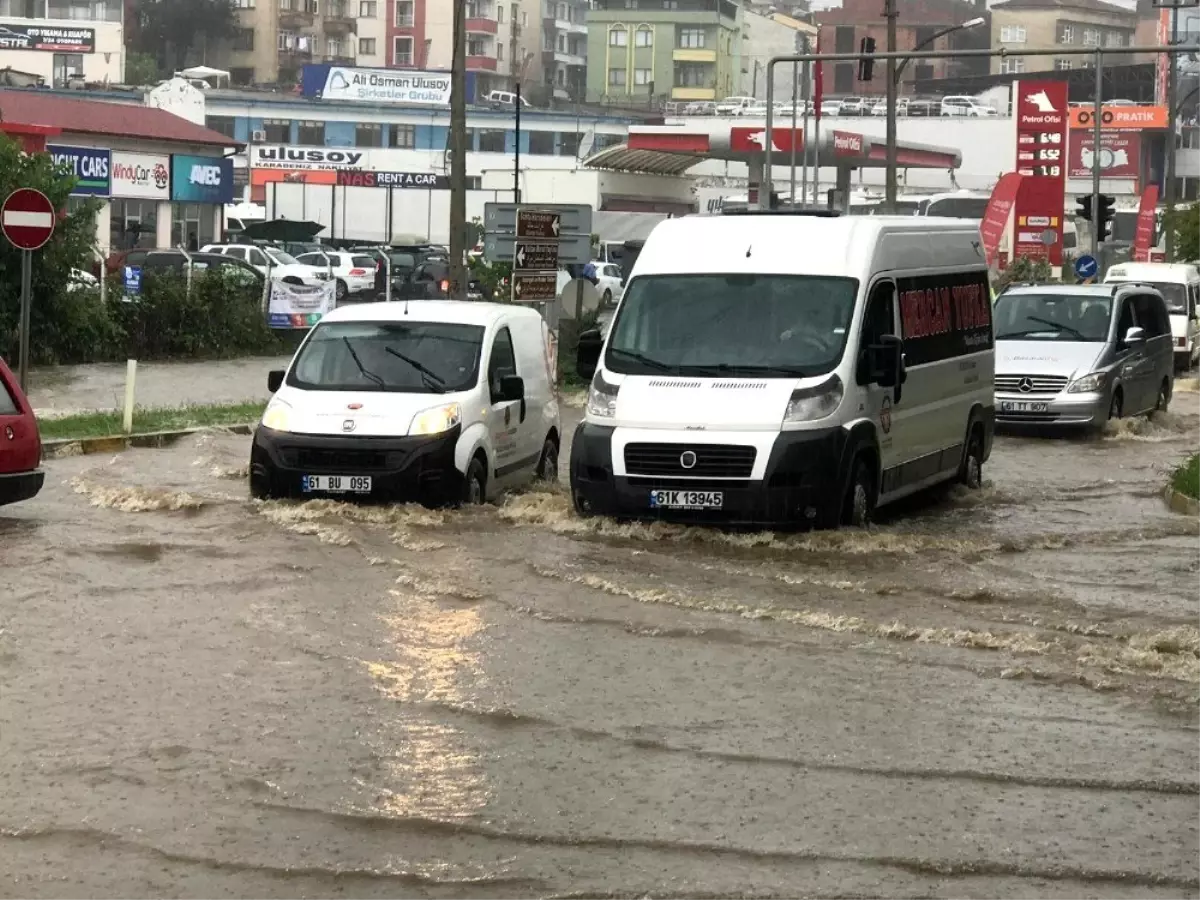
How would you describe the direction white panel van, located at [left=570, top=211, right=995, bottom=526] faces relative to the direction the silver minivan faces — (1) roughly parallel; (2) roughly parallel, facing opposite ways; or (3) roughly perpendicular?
roughly parallel

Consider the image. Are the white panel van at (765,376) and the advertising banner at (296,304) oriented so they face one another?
no

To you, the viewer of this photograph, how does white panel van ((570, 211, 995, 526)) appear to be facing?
facing the viewer and to the left of the viewer

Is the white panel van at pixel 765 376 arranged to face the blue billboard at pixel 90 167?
no

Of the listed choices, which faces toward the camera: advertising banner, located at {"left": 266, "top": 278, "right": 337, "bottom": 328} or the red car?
the advertising banner

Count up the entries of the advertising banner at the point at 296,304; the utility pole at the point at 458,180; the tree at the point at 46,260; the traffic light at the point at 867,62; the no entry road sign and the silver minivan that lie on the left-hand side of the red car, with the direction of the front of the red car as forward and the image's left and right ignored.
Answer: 0

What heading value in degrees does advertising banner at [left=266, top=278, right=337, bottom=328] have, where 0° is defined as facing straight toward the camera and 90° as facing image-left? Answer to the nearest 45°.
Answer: approximately 0°

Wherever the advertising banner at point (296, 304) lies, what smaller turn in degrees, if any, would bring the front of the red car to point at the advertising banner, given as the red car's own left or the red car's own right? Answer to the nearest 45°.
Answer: approximately 90° to the red car's own right

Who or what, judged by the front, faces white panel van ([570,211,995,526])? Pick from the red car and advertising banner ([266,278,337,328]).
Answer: the advertising banner

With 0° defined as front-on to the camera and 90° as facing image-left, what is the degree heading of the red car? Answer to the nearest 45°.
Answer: approximately 90°

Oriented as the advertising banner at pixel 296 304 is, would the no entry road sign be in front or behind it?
in front

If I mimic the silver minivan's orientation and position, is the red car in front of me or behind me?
in front
